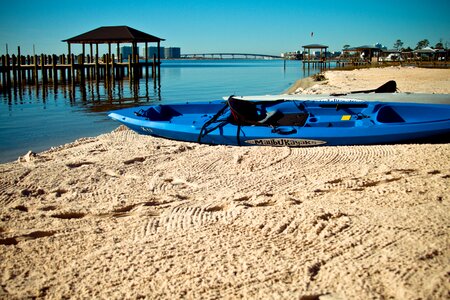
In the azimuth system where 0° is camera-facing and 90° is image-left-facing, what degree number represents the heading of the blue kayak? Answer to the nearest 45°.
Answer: approximately 270°

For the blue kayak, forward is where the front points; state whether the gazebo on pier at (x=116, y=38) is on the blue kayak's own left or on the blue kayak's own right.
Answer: on the blue kayak's own left

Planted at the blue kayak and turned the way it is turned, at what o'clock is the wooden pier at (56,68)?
The wooden pier is roughly at 8 o'clock from the blue kayak.
